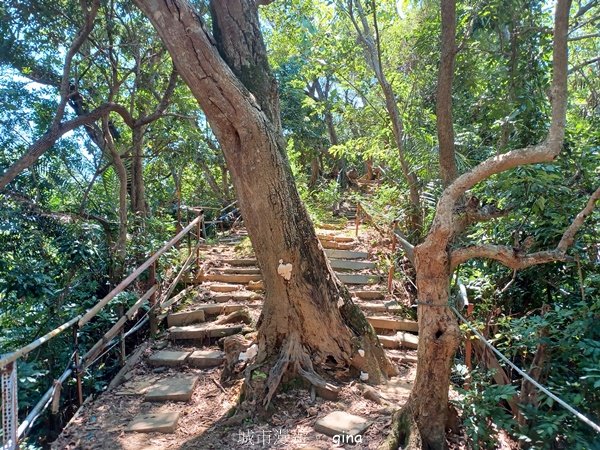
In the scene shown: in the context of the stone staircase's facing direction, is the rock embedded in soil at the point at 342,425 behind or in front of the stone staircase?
in front

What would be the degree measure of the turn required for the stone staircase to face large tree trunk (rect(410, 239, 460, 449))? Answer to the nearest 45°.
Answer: approximately 45° to its left

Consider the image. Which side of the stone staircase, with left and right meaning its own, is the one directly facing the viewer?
front

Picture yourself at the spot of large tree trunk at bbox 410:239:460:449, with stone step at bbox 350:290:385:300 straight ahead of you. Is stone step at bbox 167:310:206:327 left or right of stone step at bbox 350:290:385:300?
left

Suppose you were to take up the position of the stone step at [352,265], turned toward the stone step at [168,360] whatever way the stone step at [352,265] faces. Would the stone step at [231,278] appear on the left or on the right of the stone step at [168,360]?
right

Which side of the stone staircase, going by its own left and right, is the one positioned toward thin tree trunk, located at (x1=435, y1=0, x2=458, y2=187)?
left
